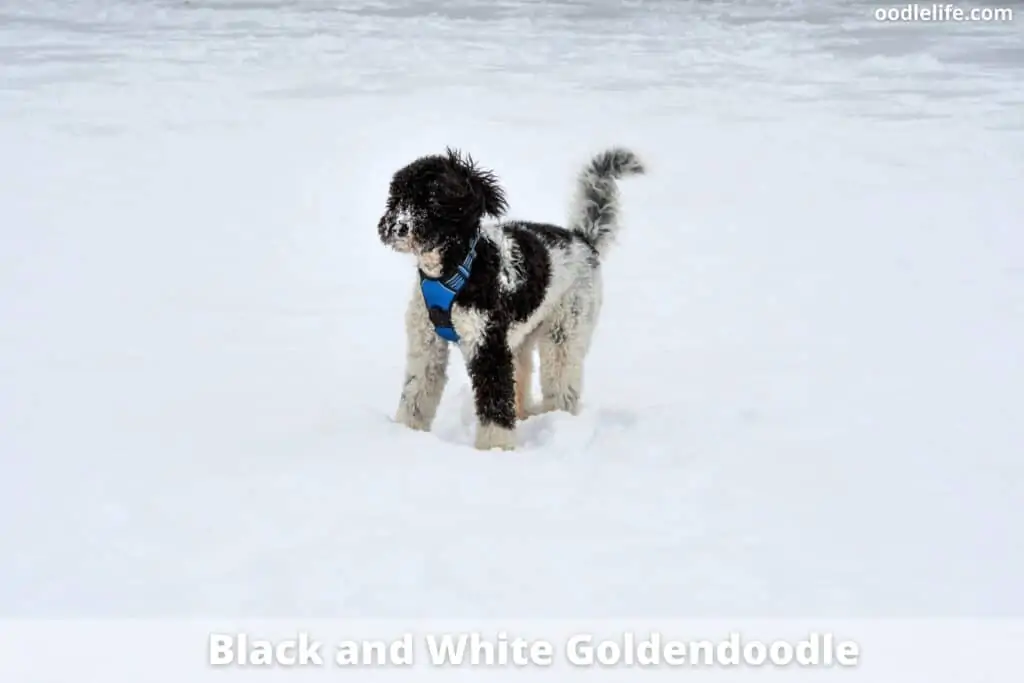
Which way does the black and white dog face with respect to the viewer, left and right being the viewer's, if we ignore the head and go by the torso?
facing the viewer and to the left of the viewer
